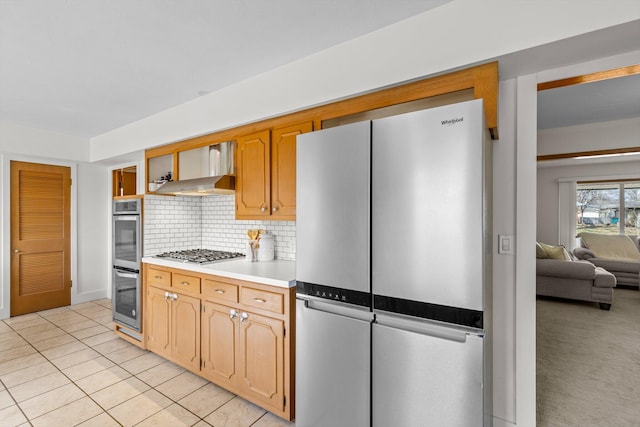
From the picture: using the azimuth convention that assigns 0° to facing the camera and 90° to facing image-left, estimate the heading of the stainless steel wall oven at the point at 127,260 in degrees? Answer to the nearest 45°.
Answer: approximately 45°

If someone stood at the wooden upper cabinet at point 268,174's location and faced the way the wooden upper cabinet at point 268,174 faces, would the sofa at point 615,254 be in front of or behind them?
behind

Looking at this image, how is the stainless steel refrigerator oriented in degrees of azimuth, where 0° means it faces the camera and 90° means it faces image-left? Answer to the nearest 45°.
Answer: approximately 45°

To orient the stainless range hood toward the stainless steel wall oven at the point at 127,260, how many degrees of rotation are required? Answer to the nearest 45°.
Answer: approximately 90° to its right

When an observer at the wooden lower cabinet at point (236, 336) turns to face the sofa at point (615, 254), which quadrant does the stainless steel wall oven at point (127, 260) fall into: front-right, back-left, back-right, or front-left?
back-left

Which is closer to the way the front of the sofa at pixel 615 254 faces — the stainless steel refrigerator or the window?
the stainless steel refrigerator

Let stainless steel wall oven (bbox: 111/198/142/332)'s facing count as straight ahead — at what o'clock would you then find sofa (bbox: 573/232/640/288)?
The sofa is roughly at 8 o'clock from the stainless steel wall oven.

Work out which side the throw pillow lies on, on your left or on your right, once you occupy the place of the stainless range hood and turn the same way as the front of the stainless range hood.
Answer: on your left
